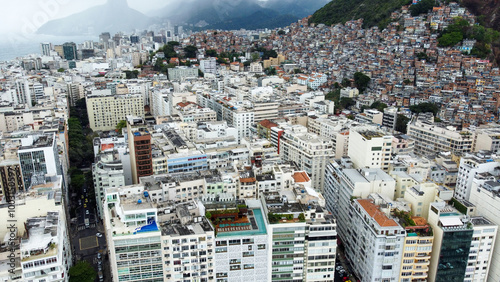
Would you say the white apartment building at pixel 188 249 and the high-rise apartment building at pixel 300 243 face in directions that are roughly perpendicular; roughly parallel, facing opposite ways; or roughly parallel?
roughly parallel

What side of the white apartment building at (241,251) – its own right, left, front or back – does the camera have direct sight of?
front

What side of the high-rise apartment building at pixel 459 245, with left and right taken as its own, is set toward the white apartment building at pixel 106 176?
right

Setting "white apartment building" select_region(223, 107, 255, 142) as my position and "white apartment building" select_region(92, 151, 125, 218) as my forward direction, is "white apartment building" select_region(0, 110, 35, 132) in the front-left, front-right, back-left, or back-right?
front-right

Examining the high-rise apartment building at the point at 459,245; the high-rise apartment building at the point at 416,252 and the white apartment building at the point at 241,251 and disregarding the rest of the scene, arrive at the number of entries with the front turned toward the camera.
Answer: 3

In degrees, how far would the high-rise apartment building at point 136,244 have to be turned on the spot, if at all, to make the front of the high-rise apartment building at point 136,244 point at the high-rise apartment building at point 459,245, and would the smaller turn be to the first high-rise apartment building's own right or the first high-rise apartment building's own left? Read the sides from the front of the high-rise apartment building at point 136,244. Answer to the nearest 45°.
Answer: approximately 90° to the first high-rise apartment building's own left

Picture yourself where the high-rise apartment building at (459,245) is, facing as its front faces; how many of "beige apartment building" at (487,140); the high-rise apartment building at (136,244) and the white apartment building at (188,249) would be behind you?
1

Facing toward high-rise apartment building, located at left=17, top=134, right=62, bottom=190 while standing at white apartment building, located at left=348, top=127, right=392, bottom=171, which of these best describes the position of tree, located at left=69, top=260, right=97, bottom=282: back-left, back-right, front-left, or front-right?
front-left

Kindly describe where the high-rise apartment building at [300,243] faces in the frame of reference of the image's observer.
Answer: facing the viewer

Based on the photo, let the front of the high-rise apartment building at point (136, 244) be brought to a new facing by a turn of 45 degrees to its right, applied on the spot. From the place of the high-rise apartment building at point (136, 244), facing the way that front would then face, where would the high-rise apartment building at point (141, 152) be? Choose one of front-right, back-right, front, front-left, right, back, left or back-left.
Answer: back-right
